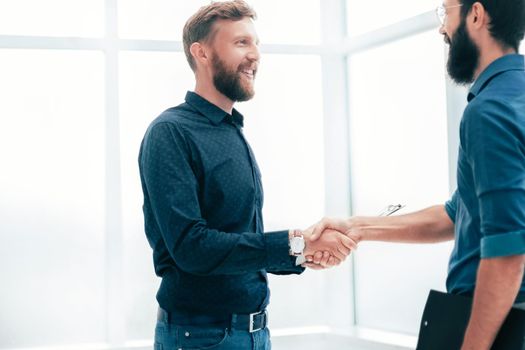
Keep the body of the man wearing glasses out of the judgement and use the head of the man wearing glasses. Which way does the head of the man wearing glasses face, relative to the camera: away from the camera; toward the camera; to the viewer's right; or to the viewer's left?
to the viewer's left

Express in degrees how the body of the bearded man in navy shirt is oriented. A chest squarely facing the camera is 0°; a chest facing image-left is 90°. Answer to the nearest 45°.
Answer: approximately 315°
